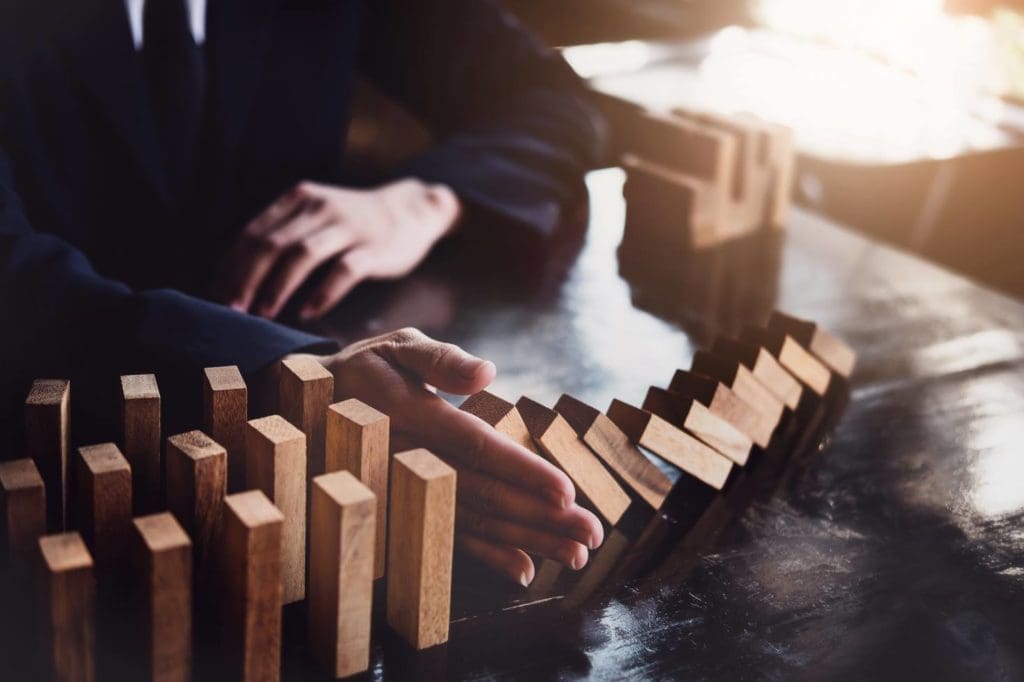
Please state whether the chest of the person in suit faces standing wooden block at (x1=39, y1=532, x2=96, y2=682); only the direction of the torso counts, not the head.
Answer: yes

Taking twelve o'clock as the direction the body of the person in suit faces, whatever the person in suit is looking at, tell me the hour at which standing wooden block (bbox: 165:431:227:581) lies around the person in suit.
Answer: The standing wooden block is roughly at 12 o'clock from the person in suit.

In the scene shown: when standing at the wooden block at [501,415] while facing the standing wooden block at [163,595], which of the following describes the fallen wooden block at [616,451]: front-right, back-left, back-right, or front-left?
back-left

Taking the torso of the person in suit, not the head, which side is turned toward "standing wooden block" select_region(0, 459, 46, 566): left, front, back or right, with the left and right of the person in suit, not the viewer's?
front

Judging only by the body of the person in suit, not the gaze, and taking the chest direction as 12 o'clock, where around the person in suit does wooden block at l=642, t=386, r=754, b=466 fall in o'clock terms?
The wooden block is roughly at 11 o'clock from the person in suit.

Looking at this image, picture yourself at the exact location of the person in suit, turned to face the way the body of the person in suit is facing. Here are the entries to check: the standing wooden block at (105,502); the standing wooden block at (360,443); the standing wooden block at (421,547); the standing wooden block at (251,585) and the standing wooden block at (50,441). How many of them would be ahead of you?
5

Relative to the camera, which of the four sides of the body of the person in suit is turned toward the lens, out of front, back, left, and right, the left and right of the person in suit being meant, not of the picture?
front

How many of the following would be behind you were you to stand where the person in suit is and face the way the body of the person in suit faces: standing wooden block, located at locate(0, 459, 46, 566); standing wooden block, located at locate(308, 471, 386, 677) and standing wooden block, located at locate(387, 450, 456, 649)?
0

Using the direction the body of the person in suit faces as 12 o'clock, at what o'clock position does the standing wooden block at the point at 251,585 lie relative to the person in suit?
The standing wooden block is roughly at 12 o'clock from the person in suit.

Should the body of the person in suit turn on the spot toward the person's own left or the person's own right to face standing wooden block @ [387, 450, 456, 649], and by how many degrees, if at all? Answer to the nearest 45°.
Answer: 0° — they already face it

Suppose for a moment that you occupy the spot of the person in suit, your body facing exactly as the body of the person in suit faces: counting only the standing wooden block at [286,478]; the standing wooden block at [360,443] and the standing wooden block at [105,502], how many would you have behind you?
0

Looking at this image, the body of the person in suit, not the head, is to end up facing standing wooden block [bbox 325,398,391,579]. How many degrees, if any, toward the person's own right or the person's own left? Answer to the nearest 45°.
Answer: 0° — they already face it
